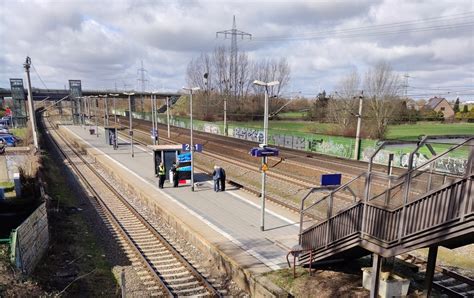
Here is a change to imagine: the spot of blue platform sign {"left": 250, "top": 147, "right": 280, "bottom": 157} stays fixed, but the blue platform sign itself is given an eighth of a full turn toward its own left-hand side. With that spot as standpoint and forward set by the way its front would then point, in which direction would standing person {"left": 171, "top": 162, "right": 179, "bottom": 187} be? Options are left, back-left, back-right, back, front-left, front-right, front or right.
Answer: back

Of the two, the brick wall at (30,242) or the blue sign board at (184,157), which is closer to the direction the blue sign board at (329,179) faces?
the brick wall

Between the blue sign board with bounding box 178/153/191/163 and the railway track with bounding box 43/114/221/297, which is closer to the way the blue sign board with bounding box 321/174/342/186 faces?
the railway track

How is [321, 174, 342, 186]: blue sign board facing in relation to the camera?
toward the camera

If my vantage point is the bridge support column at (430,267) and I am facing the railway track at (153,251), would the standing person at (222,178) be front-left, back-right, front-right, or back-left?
front-right

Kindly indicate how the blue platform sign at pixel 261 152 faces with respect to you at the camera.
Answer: facing the viewer

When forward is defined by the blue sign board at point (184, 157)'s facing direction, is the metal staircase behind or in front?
in front

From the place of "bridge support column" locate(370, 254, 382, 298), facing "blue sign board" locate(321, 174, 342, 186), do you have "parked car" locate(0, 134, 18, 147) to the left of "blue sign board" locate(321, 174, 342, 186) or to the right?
left
